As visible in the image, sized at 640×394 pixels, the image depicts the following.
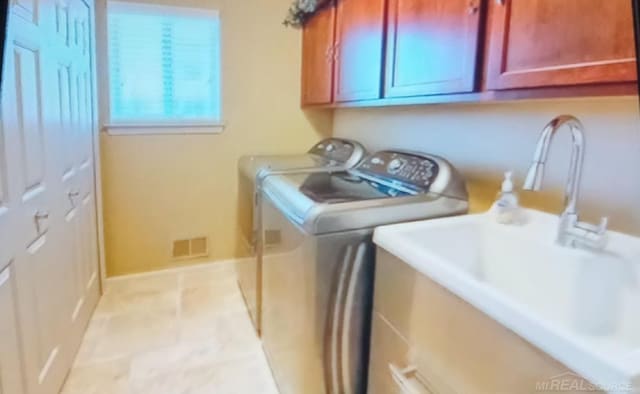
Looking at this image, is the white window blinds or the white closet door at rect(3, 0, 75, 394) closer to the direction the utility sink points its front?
the white closet door

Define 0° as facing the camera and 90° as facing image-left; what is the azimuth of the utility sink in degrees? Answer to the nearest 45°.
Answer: approximately 45°

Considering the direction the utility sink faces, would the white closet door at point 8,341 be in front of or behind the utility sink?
in front

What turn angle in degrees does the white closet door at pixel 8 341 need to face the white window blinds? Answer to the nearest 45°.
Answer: approximately 90° to its left

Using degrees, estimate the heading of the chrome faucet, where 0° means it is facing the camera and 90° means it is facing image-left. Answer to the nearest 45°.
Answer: approximately 45°

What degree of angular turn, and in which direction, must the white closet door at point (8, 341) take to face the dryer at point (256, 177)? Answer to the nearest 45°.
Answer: approximately 90° to its left

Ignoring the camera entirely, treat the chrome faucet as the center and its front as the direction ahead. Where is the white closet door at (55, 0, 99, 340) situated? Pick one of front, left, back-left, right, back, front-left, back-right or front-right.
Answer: front-right
